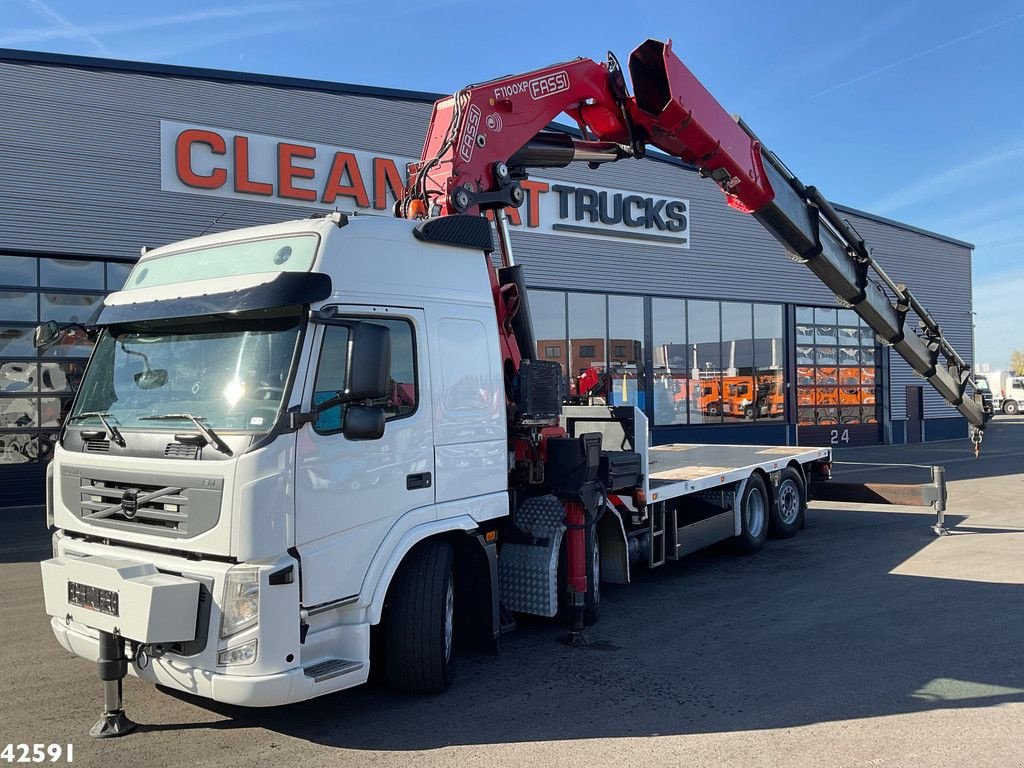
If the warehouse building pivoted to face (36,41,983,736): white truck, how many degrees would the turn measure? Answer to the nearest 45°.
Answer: approximately 45° to its right

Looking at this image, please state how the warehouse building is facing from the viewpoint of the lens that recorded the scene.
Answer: facing the viewer and to the right of the viewer

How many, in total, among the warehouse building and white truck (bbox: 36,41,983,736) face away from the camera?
0

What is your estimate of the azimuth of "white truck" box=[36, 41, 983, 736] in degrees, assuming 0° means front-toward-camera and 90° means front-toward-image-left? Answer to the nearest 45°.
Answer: approximately 45°

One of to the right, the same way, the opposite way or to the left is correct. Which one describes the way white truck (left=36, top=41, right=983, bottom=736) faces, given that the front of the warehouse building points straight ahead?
to the right
